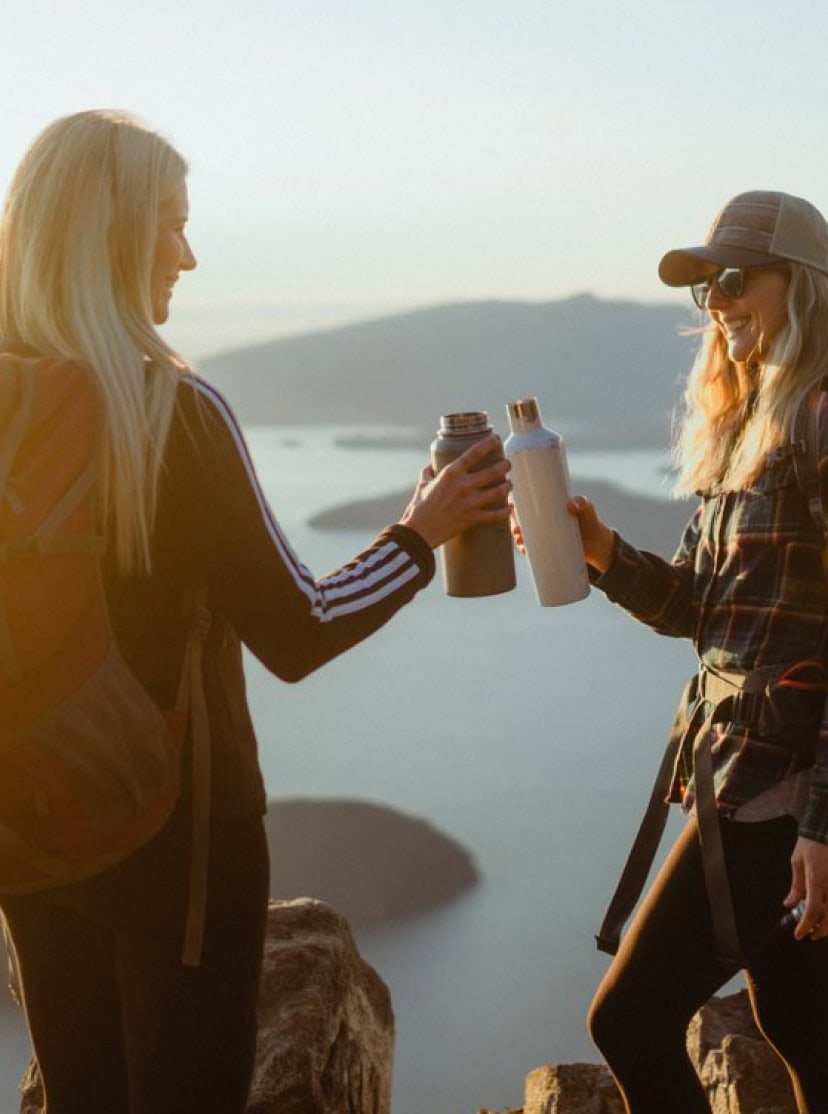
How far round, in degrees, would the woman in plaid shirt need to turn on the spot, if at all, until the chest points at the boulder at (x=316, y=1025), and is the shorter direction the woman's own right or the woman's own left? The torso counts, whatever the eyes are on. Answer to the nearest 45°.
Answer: approximately 90° to the woman's own right

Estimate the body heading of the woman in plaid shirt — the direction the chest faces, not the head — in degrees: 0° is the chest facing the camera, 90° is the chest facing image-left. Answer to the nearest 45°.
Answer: approximately 45°
